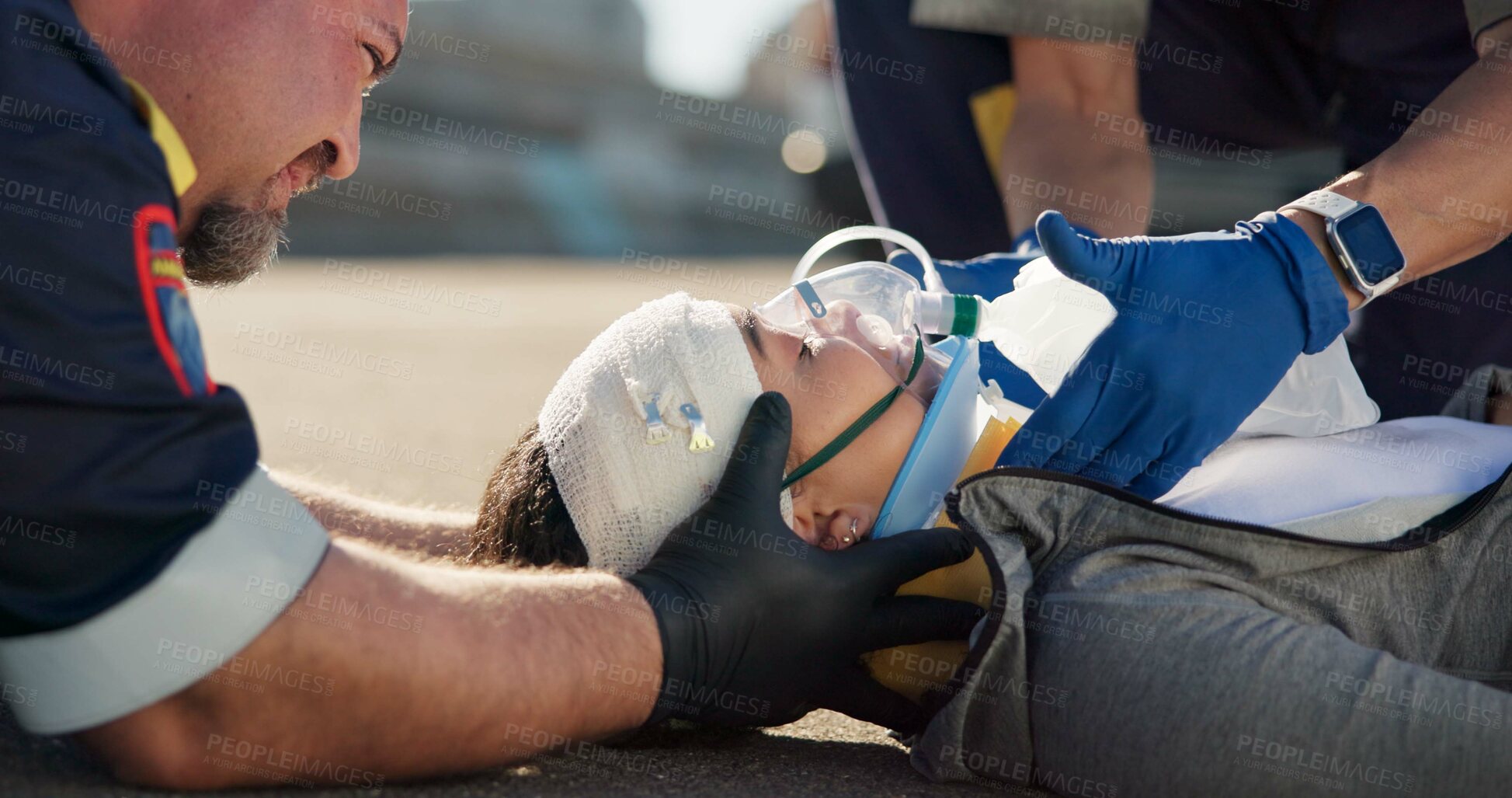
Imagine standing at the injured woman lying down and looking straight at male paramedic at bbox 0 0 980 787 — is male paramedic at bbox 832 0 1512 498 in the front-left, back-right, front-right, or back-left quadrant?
back-right

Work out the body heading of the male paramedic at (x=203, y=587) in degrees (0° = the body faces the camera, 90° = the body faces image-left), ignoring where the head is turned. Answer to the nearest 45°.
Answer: approximately 270°

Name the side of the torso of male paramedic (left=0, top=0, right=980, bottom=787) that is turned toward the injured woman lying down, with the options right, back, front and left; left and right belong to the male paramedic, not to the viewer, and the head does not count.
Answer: front

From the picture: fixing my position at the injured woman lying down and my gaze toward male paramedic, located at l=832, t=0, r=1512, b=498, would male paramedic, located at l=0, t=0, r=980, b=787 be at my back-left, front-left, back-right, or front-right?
back-left

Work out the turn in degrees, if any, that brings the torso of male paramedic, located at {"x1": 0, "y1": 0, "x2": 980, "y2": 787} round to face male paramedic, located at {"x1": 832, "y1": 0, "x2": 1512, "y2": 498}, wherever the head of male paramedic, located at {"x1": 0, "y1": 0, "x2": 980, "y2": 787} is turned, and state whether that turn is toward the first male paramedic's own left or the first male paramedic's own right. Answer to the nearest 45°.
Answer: approximately 45° to the first male paramedic's own left
